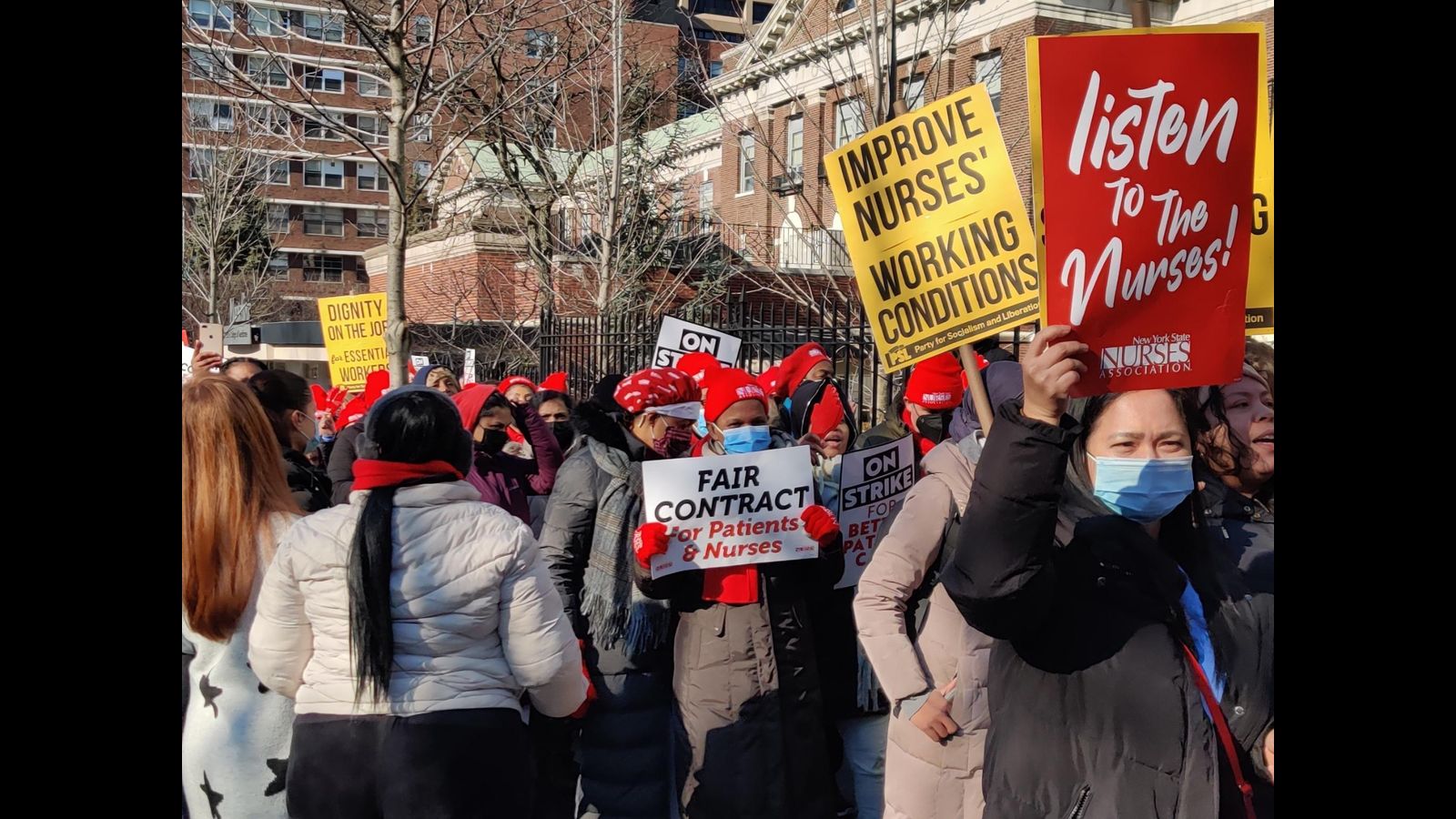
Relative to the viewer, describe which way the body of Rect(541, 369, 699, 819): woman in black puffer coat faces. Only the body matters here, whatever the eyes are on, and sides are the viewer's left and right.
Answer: facing to the right of the viewer

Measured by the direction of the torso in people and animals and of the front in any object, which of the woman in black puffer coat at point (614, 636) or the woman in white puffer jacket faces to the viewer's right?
the woman in black puffer coat

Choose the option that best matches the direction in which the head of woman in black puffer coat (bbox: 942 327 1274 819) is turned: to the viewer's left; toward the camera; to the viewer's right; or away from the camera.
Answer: toward the camera

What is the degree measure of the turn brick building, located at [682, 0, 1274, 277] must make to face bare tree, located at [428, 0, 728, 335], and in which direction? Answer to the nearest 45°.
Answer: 0° — it already faces it

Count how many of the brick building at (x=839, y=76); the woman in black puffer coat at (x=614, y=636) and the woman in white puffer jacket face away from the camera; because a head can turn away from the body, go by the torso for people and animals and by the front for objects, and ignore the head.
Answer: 1

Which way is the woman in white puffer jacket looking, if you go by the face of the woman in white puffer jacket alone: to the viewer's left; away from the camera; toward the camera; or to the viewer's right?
away from the camera

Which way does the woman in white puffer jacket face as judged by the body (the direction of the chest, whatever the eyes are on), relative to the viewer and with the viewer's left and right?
facing away from the viewer

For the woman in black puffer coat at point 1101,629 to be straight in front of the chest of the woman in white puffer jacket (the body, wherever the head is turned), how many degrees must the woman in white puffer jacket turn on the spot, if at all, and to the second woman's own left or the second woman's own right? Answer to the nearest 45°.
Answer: approximately 135° to the second woman's own right

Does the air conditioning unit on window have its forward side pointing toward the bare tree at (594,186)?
no

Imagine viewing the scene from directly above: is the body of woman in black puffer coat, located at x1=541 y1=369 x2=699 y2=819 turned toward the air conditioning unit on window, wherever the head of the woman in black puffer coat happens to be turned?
no

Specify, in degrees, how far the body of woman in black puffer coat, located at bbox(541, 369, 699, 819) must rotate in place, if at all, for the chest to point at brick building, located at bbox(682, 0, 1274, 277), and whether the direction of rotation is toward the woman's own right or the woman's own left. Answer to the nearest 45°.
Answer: approximately 90° to the woman's own left

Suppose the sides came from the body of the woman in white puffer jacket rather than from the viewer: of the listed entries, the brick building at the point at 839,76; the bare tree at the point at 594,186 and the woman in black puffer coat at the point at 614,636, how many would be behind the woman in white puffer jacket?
0

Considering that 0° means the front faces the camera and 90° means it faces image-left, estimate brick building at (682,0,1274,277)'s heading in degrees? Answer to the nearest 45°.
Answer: approximately 45°

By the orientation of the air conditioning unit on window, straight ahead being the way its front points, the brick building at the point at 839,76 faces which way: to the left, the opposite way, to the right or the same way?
the same way

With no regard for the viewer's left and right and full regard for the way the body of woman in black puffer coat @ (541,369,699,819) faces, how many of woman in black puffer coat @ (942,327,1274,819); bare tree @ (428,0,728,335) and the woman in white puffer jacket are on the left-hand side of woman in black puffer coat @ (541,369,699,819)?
1

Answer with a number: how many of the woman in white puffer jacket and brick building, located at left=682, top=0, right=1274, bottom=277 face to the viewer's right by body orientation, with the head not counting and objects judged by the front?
0

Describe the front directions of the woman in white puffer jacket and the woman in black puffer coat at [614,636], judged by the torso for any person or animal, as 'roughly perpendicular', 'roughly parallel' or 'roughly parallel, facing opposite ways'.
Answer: roughly perpendicular

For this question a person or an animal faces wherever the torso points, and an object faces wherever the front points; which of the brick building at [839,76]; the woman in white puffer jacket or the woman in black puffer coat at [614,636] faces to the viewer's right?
the woman in black puffer coat

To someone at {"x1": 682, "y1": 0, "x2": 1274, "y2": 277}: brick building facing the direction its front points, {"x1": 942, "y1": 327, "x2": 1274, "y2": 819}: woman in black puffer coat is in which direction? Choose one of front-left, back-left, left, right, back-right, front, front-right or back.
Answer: front-left
